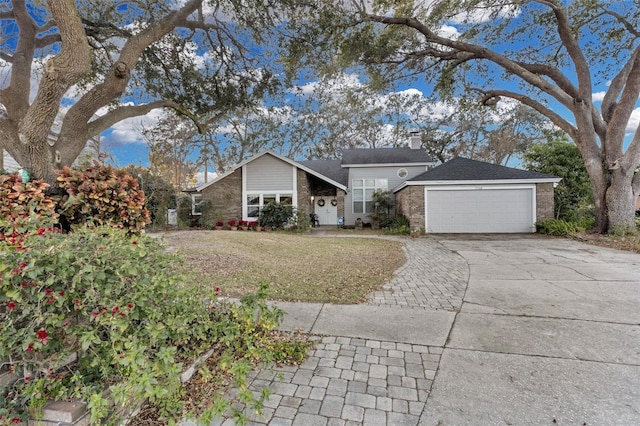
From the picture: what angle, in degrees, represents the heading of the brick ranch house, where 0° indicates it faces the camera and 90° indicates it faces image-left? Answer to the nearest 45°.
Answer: approximately 0°

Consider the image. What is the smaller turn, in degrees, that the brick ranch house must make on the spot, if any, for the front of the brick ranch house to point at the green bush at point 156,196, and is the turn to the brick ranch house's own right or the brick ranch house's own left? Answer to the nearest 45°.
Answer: approximately 90° to the brick ranch house's own right

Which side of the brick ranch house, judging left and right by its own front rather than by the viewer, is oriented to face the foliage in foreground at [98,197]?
front

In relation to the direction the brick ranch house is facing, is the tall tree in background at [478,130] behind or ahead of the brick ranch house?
behind

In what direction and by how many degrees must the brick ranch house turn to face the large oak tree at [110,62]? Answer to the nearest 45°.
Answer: approximately 45° to its right

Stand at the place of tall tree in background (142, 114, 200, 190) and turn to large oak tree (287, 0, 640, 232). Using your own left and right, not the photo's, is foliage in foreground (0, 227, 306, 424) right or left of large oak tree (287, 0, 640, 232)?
right

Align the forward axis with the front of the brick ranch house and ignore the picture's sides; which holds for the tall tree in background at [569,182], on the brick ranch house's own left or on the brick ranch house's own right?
on the brick ranch house's own left

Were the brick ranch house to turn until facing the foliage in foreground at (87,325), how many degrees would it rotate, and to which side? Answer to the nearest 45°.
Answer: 0° — it already faces it

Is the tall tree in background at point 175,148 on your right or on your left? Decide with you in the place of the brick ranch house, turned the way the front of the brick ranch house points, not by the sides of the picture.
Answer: on your right

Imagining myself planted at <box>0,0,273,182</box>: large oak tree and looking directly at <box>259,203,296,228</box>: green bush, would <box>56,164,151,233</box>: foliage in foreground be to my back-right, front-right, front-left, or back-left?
back-right

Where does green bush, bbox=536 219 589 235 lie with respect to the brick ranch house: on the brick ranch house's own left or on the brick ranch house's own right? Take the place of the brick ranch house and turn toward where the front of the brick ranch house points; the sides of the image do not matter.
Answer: on the brick ranch house's own left

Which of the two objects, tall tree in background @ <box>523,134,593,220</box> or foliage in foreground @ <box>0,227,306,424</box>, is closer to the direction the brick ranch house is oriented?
the foliage in foreground
